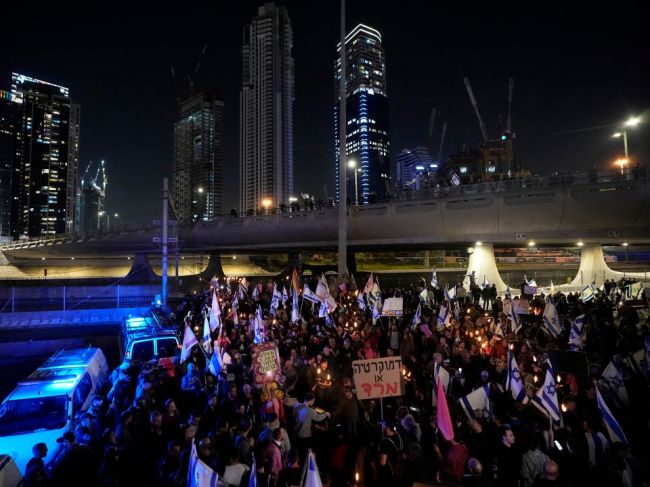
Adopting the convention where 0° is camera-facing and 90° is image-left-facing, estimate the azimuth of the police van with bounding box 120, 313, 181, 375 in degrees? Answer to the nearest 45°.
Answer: approximately 180°

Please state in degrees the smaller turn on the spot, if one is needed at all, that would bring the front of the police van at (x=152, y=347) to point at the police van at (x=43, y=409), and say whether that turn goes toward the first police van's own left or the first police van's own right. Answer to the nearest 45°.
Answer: approximately 135° to the first police van's own left
